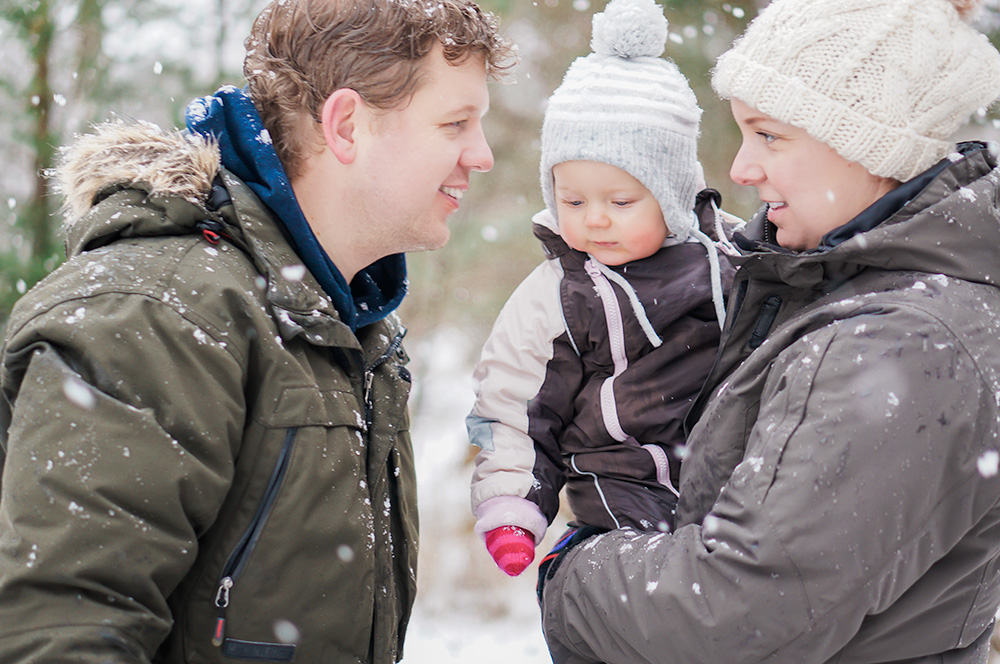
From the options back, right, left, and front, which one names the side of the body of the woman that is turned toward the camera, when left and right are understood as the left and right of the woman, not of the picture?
left

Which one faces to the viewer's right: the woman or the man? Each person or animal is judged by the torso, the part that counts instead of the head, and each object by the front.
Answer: the man

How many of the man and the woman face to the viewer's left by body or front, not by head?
1

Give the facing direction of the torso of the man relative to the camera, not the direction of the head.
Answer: to the viewer's right

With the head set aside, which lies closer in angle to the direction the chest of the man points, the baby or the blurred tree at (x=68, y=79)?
the baby

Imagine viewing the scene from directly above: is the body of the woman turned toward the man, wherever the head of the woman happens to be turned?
yes

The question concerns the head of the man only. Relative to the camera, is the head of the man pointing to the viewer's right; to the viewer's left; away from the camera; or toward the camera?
to the viewer's right

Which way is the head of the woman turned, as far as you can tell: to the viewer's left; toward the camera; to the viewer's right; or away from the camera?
to the viewer's left
